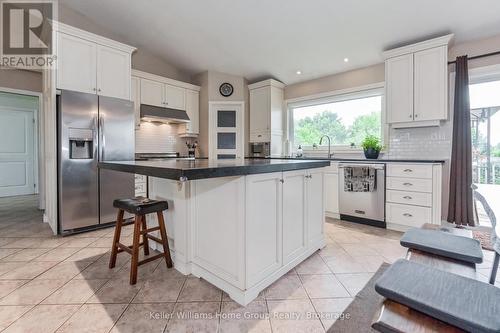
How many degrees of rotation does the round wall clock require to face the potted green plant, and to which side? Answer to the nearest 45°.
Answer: approximately 45° to its left

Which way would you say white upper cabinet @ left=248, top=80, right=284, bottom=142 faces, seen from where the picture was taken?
facing the viewer and to the left of the viewer

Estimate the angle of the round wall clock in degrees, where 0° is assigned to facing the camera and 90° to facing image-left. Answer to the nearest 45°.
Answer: approximately 0°

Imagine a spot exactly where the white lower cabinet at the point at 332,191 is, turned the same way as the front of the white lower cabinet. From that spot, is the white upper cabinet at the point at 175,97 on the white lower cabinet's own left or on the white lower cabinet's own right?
on the white lower cabinet's own right

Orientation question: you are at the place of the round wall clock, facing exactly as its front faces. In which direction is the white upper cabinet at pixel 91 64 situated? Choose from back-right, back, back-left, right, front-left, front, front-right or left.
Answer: front-right

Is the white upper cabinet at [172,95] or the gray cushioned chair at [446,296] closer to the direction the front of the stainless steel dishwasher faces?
the gray cushioned chair

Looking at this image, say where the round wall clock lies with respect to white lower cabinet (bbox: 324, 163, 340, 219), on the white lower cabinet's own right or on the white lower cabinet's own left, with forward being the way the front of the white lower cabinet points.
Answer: on the white lower cabinet's own right

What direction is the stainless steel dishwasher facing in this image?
toward the camera

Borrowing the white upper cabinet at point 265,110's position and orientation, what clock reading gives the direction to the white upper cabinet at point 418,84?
the white upper cabinet at point 418,84 is roughly at 9 o'clock from the white upper cabinet at point 265,110.

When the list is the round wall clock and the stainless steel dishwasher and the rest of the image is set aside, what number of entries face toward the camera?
2

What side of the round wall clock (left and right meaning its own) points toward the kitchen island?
front

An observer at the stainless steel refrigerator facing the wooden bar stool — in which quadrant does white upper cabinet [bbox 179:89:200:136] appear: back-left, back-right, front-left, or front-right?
back-left

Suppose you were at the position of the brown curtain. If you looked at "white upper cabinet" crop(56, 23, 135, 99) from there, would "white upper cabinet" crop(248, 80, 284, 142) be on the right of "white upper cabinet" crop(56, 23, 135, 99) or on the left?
right

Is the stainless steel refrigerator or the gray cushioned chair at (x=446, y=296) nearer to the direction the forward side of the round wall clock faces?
the gray cushioned chair

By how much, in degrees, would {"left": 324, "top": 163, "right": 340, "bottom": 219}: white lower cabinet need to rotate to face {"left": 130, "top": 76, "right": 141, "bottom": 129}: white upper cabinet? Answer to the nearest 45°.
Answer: approximately 45° to its right
